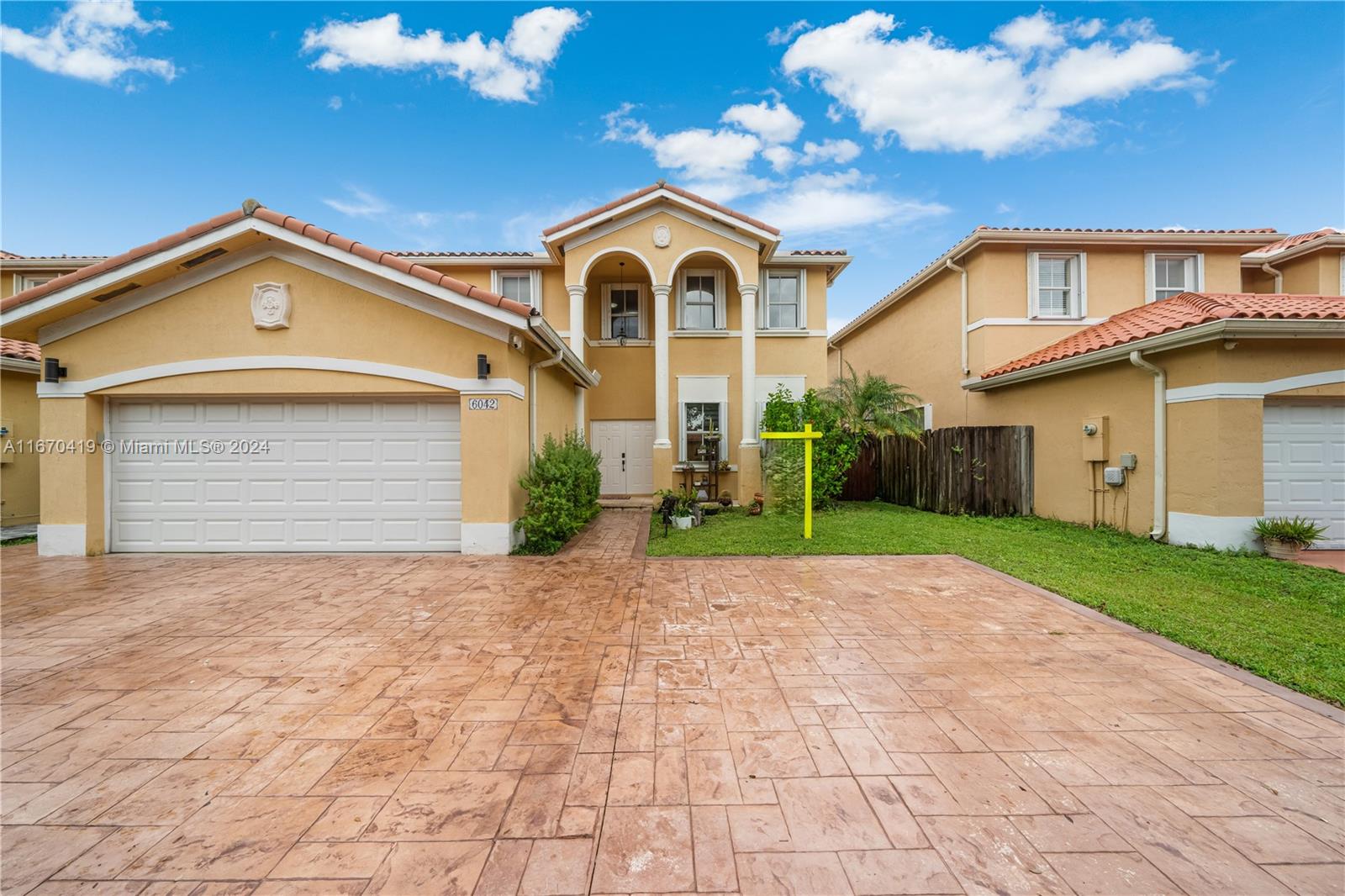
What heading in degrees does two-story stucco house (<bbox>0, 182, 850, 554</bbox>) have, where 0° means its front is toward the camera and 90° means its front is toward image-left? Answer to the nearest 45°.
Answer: approximately 0°

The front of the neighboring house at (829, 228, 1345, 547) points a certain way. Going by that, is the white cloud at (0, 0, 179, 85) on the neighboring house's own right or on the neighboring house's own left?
on the neighboring house's own right

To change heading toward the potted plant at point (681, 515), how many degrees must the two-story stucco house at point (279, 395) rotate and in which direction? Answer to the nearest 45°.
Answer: approximately 90° to its left

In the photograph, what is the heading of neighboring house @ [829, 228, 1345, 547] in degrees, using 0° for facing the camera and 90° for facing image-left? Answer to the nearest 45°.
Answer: approximately 315°

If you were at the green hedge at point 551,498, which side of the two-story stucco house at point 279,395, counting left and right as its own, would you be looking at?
left

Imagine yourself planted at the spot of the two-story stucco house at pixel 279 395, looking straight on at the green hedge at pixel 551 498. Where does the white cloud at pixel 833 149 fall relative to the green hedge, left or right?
left
